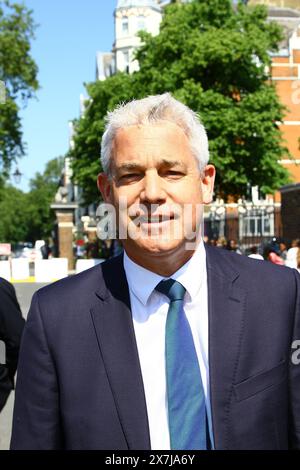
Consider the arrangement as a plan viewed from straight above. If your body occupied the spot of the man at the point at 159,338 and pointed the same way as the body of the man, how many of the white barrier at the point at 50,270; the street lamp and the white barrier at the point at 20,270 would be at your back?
3

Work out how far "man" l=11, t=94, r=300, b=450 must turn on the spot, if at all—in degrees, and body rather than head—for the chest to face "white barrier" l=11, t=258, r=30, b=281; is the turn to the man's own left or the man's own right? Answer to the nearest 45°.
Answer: approximately 180°

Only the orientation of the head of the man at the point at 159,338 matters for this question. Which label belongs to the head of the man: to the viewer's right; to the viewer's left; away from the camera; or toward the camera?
toward the camera

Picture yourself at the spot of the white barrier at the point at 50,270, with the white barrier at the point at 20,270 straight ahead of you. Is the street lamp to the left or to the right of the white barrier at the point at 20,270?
right

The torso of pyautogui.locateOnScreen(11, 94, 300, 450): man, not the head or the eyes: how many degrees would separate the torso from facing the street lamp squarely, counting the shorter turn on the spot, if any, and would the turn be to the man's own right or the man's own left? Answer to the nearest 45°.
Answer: approximately 180°

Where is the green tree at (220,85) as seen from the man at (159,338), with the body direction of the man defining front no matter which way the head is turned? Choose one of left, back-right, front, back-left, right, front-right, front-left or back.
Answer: back

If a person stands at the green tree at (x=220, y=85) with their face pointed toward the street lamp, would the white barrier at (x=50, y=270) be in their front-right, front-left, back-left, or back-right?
front-left

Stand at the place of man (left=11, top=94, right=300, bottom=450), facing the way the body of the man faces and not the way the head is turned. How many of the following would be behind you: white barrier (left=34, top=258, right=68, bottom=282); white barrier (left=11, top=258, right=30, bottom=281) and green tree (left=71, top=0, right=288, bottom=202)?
3

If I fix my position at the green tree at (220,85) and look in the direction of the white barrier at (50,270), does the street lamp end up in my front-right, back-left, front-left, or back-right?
front-right

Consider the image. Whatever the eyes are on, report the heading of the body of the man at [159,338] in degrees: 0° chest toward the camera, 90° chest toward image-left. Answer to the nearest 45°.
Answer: approximately 0°

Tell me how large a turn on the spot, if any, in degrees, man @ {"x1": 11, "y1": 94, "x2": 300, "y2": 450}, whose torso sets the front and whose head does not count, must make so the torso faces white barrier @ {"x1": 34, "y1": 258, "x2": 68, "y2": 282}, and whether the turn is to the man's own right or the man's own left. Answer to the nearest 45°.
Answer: approximately 180°
